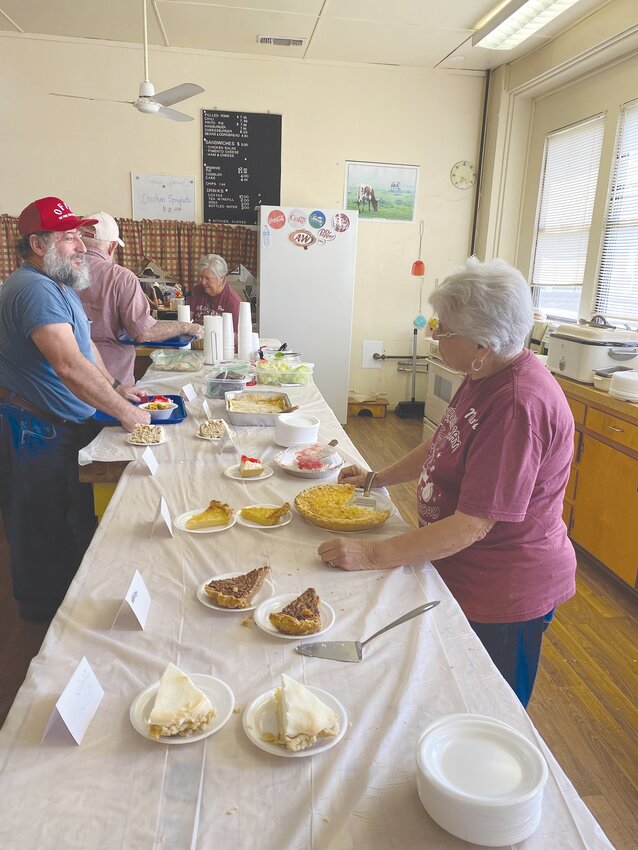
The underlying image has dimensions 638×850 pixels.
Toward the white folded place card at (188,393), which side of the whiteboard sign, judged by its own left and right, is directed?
front

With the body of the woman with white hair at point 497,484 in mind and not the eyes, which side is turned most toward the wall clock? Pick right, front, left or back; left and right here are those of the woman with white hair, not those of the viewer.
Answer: right

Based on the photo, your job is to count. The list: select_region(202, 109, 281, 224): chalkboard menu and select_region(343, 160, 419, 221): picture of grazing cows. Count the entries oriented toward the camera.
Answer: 2

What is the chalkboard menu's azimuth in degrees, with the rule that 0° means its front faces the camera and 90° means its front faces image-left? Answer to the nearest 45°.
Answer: approximately 0°

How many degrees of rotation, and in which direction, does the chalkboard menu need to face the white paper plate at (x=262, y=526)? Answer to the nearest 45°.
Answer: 0° — it already faces it

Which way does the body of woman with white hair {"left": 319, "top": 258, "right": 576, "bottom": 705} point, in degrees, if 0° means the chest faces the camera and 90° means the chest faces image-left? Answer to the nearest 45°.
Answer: approximately 90°

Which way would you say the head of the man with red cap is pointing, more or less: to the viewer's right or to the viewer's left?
to the viewer's right

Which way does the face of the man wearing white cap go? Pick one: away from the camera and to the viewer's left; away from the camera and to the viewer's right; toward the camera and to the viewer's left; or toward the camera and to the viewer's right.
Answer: away from the camera and to the viewer's right

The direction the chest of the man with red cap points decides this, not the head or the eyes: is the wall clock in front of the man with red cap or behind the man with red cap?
in front

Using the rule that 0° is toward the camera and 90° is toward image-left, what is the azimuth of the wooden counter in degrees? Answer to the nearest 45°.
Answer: approximately 45°

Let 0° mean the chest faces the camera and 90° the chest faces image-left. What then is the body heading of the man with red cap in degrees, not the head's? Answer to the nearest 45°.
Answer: approximately 270°

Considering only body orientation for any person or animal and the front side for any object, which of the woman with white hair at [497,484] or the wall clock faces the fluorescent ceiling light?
the wall clock
